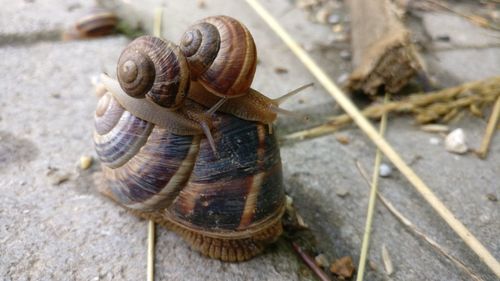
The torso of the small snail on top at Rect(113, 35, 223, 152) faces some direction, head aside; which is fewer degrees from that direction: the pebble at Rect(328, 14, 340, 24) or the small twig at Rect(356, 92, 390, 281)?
the small twig

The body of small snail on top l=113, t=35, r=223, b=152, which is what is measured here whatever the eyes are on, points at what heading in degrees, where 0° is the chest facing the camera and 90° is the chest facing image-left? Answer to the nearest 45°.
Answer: approximately 315°

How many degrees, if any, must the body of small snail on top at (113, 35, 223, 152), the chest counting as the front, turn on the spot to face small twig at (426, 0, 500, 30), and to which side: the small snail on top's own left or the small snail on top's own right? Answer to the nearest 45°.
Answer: approximately 90° to the small snail on top's own left

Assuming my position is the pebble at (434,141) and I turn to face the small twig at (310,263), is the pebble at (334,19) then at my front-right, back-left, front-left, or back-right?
back-right

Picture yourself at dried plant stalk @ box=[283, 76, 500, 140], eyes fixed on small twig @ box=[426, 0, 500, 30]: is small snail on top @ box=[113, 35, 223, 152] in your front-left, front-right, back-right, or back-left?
back-left
